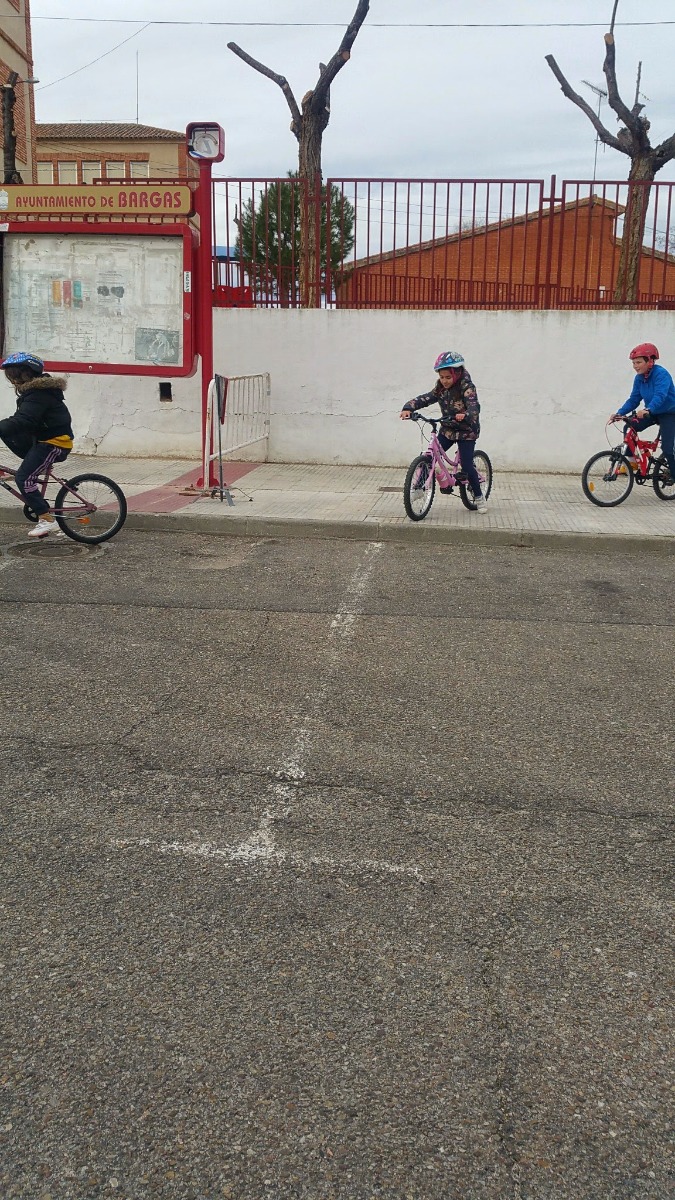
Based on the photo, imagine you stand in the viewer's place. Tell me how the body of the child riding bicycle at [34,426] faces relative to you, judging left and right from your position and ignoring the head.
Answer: facing to the left of the viewer

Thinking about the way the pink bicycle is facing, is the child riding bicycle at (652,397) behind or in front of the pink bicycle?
behind

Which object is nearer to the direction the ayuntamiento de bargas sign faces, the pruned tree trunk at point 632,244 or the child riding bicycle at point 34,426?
the child riding bicycle

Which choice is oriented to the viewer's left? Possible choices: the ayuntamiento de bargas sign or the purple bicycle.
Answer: the purple bicycle

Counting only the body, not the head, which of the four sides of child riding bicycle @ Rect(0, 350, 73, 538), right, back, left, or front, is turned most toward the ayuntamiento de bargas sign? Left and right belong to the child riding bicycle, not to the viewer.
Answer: right

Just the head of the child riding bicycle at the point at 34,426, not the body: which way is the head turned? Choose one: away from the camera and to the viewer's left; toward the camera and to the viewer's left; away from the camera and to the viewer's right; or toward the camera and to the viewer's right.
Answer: away from the camera and to the viewer's left

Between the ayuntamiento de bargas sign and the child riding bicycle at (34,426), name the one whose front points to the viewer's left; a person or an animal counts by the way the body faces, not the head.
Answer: the child riding bicycle

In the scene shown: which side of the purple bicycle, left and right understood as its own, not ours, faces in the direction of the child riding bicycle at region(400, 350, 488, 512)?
back

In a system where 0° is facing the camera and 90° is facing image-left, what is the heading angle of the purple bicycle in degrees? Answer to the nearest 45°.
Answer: approximately 90°

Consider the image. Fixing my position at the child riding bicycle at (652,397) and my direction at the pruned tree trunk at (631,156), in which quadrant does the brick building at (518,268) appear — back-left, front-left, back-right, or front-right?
front-left

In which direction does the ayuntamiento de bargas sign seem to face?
toward the camera

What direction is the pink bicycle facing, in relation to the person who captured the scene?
facing the viewer and to the left of the viewer
